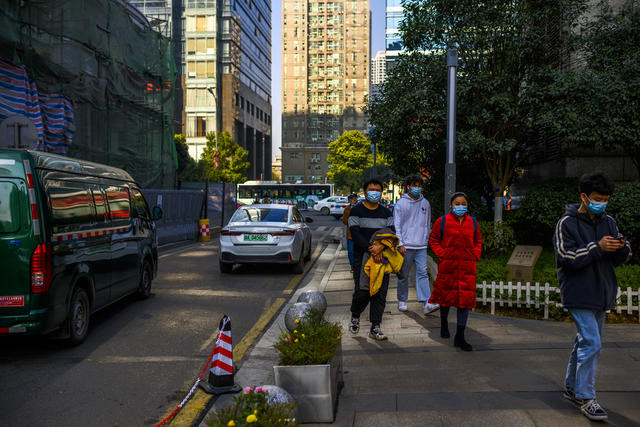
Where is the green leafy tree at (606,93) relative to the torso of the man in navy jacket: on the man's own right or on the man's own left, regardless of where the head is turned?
on the man's own left

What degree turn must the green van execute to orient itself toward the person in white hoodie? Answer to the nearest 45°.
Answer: approximately 45° to its right

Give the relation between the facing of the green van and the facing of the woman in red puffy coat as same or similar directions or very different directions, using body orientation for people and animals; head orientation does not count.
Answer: very different directions

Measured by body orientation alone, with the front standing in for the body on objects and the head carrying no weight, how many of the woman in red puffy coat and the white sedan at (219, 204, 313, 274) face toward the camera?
1

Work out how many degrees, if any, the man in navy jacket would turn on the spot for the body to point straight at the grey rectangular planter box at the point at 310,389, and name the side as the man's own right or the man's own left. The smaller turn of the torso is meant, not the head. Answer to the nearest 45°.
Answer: approximately 90° to the man's own right

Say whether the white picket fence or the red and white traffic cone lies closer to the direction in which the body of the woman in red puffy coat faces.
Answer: the red and white traffic cone

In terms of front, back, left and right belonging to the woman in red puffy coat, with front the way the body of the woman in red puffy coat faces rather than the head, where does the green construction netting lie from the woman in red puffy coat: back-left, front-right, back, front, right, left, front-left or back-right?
back-right

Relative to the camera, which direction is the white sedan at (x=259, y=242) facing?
away from the camera

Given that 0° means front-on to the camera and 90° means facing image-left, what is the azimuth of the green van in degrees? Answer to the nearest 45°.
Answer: approximately 225°

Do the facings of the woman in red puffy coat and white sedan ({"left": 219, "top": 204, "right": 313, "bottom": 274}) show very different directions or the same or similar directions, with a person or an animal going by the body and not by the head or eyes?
very different directions

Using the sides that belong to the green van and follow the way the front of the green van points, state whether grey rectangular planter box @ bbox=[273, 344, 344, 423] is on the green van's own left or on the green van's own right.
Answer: on the green van's own right

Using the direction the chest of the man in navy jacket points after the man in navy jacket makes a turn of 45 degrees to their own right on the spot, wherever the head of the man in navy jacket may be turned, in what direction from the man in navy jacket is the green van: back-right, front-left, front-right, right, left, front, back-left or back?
right
